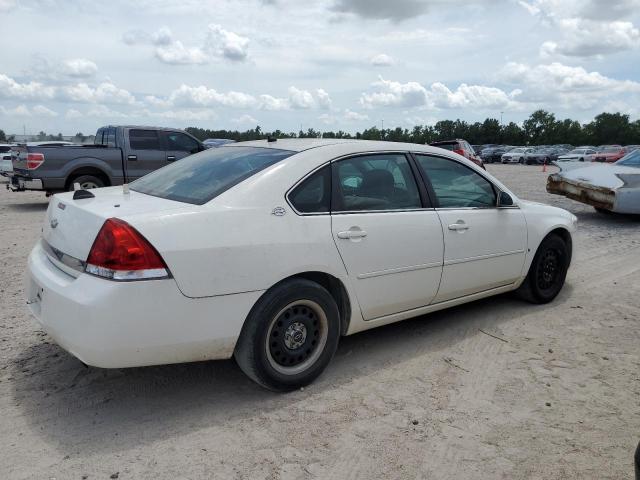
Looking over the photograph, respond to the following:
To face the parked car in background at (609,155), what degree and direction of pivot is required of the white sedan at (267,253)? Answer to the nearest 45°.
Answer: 0° — it already faces it

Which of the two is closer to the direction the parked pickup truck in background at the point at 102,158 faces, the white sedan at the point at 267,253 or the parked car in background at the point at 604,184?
the parked car in background

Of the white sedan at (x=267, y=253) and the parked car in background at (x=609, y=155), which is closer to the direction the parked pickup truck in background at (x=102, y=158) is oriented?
the parked car in background

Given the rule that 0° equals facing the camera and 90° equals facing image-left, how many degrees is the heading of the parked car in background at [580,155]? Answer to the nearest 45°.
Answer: approximately 45°

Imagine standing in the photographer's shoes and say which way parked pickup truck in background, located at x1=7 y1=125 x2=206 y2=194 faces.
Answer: facing to the right of the viewer

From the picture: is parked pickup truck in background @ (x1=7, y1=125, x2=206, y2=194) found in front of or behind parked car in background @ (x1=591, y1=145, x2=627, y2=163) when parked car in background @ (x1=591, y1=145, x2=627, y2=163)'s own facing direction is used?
in front

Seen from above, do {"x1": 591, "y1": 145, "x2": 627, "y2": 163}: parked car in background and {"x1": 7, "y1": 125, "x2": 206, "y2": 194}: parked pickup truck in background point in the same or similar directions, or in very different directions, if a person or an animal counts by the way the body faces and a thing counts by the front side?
very different directions

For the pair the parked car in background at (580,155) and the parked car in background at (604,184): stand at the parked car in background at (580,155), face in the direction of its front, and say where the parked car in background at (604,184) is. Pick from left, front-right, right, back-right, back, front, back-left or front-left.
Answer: front-left

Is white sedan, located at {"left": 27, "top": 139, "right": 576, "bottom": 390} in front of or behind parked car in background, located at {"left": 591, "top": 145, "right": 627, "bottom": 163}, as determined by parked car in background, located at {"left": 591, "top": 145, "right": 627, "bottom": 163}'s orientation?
in front

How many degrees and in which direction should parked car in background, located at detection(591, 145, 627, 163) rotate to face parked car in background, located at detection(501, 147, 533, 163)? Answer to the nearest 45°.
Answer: approximately 90° to its right

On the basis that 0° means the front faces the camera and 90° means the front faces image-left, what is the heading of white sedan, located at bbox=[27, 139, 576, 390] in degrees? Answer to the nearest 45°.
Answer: approximately 225°
